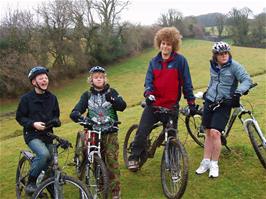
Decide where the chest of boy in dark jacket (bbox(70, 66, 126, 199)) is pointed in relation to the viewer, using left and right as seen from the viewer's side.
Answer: facing the viewer

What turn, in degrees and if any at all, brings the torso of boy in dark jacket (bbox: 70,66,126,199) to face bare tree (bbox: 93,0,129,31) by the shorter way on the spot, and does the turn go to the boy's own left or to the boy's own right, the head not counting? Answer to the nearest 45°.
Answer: approximately 180°

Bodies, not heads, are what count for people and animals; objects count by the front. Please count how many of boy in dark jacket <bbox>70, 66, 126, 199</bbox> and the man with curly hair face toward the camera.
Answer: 2

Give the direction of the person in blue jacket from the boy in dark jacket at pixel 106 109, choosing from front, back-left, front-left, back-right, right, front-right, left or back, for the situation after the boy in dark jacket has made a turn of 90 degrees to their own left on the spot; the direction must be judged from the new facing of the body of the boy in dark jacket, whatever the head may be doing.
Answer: front

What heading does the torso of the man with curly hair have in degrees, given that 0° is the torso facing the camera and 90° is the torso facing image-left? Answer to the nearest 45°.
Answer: approximately 0°

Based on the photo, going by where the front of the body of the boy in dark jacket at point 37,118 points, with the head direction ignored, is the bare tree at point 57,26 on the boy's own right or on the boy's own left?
on the boy's own left

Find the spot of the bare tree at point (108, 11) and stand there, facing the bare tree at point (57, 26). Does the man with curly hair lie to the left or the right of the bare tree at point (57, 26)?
left

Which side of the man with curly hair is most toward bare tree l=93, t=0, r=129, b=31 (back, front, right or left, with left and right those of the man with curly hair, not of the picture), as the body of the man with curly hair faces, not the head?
back

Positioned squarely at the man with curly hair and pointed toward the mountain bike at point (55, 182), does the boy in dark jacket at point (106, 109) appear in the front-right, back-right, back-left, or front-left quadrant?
front-right

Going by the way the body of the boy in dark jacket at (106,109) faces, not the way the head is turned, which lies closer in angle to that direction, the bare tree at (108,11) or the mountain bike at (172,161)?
the mountain bike

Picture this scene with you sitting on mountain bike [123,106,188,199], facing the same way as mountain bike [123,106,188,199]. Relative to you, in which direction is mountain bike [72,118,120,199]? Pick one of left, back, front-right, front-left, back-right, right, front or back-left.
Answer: back-right

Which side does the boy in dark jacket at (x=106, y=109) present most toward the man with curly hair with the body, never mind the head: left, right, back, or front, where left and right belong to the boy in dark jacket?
left

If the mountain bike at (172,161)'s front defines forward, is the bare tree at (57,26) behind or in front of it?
behind

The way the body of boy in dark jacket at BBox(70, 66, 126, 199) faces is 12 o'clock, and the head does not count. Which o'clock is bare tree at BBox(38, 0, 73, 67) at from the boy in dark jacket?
The bare tree is roughly at 6 o'clock from the boy in dark jacket.
